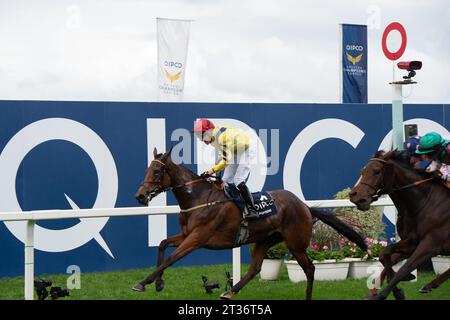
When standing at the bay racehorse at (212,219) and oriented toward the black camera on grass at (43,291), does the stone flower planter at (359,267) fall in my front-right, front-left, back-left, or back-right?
back-right

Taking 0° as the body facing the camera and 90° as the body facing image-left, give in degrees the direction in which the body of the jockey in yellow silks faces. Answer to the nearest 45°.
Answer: approximately 90°

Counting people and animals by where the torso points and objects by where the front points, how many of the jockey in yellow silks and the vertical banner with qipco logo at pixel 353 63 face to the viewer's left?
1

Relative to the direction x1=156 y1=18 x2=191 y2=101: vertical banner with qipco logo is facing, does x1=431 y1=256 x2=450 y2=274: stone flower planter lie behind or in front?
in front

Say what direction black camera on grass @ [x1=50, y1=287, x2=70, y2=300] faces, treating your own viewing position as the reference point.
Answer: facing to the right of the viewer

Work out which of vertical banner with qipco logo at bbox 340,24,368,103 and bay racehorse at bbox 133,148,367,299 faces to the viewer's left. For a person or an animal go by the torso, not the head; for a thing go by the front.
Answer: the bay racehorse

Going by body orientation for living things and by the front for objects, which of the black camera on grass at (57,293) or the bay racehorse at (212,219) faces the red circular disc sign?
the black camera on grass

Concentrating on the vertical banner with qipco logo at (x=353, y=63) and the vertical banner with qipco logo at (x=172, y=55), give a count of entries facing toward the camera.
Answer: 2

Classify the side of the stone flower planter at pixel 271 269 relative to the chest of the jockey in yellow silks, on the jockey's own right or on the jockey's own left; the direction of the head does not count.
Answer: on the jockey's own right

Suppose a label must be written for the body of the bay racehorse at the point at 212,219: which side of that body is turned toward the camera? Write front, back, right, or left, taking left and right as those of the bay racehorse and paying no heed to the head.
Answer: left
